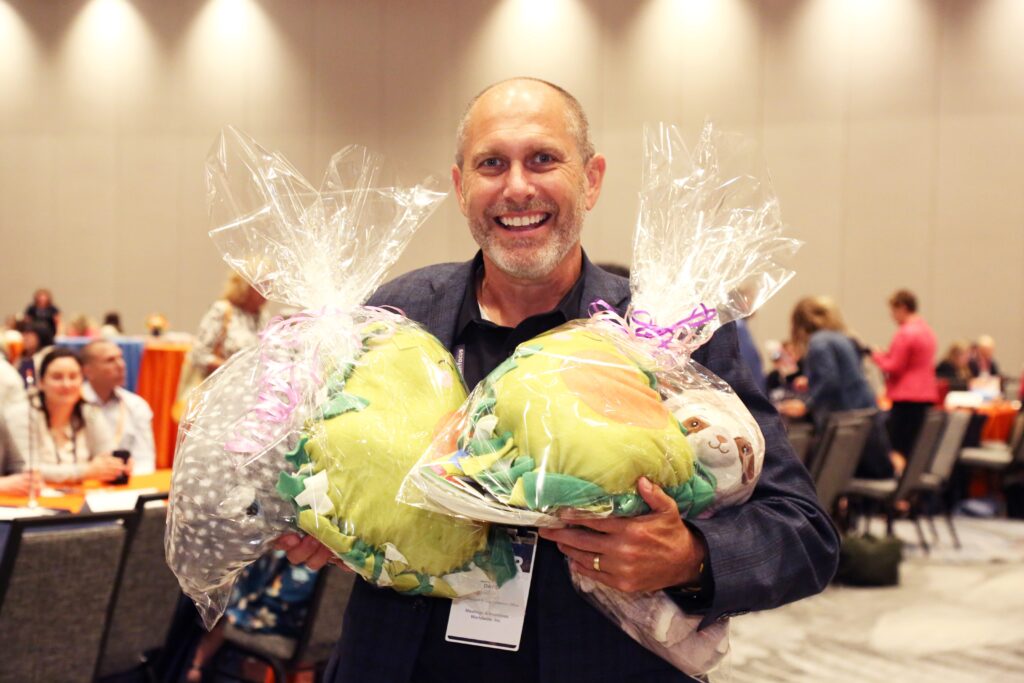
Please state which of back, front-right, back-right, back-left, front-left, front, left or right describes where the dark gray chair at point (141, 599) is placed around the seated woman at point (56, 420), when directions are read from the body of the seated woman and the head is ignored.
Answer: front

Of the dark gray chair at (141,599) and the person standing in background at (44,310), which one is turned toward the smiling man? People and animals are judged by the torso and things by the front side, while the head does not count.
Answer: the person standing in background

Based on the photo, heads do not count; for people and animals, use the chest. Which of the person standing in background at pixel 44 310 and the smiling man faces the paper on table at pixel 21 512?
the person standing in background

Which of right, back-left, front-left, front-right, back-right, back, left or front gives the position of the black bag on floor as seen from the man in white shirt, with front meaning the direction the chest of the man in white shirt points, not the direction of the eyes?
front-left

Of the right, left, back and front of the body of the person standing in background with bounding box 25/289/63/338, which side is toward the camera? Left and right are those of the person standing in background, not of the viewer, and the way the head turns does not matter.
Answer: front

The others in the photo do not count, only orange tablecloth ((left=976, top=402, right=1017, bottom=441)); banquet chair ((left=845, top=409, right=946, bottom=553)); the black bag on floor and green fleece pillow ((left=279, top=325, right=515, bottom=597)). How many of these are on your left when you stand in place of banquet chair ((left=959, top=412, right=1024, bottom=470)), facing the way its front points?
3

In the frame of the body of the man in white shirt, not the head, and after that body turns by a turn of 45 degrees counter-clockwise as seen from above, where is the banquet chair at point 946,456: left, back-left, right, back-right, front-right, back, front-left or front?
front

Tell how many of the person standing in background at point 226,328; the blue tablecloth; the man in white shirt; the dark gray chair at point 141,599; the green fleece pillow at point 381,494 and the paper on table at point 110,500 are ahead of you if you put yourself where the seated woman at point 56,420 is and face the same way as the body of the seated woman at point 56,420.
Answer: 3

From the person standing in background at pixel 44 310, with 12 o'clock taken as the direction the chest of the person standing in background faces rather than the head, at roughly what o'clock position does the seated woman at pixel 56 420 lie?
The seated woman is roughly at 12 o'clock from the person standing in background.

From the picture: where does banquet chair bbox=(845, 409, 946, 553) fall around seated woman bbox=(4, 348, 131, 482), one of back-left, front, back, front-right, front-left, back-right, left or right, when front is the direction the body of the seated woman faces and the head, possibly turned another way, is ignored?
left

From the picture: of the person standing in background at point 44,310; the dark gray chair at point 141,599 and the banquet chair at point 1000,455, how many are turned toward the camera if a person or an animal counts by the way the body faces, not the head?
1

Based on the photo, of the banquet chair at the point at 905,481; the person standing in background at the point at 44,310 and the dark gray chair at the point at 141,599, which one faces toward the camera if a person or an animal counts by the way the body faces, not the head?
the person standing in background

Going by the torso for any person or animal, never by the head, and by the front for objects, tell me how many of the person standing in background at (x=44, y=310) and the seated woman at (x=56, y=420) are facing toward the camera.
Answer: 2

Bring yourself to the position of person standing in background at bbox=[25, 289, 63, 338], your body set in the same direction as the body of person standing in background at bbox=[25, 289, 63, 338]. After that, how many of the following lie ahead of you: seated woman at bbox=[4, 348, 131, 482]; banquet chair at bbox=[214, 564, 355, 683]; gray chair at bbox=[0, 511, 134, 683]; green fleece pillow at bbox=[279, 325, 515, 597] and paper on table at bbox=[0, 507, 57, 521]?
5

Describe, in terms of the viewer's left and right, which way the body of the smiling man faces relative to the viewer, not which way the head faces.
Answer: facing the viewer
